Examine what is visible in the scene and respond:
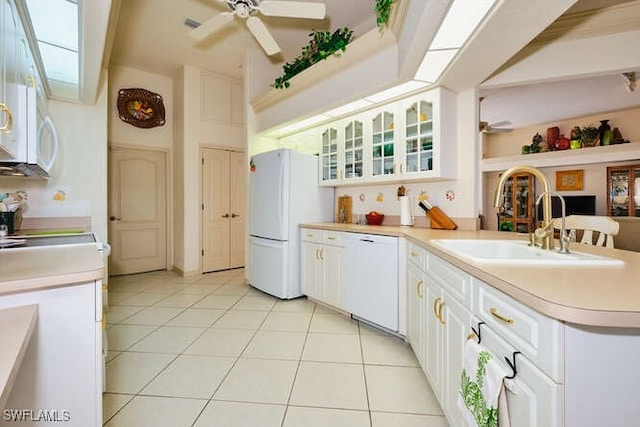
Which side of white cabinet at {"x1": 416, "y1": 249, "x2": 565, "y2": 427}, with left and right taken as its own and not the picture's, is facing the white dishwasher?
right

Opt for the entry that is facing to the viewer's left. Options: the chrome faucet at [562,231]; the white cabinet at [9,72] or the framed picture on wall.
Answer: the chrome faucet

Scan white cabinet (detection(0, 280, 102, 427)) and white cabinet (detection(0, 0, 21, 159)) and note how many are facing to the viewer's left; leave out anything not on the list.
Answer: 0

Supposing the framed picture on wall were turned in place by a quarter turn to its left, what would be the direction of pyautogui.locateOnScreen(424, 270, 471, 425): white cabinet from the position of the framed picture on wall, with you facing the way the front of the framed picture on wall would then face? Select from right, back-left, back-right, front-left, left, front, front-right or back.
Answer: right

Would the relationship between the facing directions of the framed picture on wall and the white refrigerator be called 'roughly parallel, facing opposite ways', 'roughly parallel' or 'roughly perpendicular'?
roughly parallel

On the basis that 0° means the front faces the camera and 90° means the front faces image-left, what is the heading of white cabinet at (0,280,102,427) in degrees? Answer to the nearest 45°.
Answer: approximately 270°

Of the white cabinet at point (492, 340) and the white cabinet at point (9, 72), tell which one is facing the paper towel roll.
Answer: the white cabinet at point (9, 72)

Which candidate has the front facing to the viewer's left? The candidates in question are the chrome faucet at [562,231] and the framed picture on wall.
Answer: the chrome faucet

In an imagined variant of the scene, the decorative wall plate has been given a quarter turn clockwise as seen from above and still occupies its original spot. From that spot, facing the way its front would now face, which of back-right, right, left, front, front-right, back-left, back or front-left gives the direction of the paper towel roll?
back-left

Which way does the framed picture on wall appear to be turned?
toward the camera

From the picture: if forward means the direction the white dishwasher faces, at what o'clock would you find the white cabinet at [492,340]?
The white cabinet is roughly at 10 o'clock from the white dishwasher.

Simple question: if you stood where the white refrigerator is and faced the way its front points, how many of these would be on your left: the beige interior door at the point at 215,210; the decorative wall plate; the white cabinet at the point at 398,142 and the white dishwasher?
2

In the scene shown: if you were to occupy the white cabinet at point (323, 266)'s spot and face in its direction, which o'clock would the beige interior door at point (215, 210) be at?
The beige interior door is roughly at 3 o'clock from the white cabinet.

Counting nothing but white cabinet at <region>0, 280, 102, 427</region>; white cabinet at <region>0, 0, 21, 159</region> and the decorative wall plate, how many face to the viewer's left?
0

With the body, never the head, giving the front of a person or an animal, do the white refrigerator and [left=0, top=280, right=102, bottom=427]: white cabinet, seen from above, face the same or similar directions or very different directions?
very different directions

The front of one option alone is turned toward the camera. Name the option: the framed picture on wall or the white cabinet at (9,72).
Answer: the framed picture on wall
